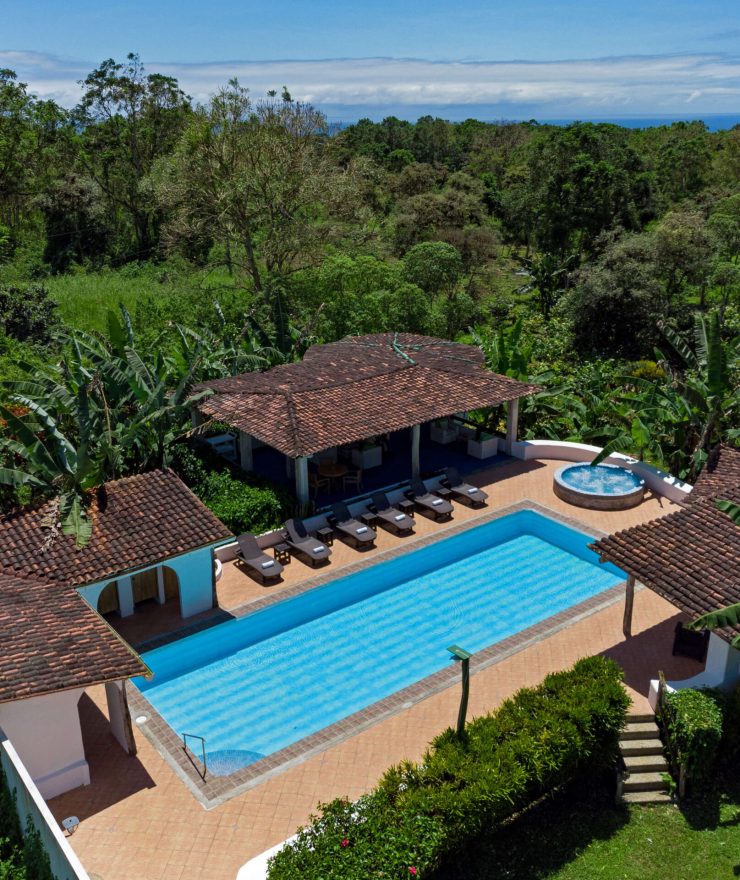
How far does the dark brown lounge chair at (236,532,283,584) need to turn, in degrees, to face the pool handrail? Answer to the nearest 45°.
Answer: approximately 45° to its right

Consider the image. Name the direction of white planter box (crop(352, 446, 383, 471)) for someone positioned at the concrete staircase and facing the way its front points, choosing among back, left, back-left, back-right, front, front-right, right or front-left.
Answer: back-right

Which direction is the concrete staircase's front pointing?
toward the camera

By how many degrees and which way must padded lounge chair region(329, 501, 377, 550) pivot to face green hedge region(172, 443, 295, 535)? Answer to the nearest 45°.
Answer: approximately 135° to its right

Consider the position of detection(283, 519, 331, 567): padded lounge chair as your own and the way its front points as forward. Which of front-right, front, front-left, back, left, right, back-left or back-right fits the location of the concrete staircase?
front

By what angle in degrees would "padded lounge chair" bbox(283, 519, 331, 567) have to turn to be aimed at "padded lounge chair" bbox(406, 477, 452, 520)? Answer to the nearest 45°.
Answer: approximately 90° to its left

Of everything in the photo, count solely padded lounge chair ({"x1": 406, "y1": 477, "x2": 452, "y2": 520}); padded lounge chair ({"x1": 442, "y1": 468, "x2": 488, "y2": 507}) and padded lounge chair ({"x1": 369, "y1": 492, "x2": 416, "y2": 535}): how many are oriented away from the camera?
0

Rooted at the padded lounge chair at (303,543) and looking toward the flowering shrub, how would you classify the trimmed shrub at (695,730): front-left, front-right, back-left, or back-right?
front-left

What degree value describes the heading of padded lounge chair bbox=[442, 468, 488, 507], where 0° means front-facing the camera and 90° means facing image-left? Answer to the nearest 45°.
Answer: approximately 315°

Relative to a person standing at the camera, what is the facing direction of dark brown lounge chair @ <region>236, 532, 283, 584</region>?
facing the viewer and to the right of the viewer

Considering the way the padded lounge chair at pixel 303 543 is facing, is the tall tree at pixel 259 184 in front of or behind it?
behind

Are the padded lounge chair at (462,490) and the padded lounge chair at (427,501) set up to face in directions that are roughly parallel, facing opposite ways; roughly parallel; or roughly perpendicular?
roughly parallel

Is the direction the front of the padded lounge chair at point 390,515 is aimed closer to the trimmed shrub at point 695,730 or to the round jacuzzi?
the trimmed shrub

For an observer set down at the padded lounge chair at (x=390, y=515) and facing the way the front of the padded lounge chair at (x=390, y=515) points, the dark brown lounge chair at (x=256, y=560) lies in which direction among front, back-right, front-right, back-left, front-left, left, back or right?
right

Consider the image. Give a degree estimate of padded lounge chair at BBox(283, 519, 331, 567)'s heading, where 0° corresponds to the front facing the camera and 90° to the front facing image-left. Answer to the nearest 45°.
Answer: approximately 315°

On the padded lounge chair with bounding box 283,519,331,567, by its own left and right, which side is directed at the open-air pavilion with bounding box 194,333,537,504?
left

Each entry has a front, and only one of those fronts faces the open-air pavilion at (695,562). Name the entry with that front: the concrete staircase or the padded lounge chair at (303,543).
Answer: the padded lounge chair

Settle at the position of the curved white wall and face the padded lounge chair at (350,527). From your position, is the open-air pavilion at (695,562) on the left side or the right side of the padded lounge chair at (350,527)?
left

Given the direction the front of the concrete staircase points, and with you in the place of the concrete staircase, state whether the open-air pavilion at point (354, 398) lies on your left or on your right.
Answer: on your right

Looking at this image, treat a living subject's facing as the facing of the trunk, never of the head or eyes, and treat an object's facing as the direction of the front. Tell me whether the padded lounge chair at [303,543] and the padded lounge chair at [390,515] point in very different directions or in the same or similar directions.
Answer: same or similar directions

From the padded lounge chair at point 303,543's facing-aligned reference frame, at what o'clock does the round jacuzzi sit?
The round jacuzzi is roughly at 10 o'clock from the padded lounge chair.

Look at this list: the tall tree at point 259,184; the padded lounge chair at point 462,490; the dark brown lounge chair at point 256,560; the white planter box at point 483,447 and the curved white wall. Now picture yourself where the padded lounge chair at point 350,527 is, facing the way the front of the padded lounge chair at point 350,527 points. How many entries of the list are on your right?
1
